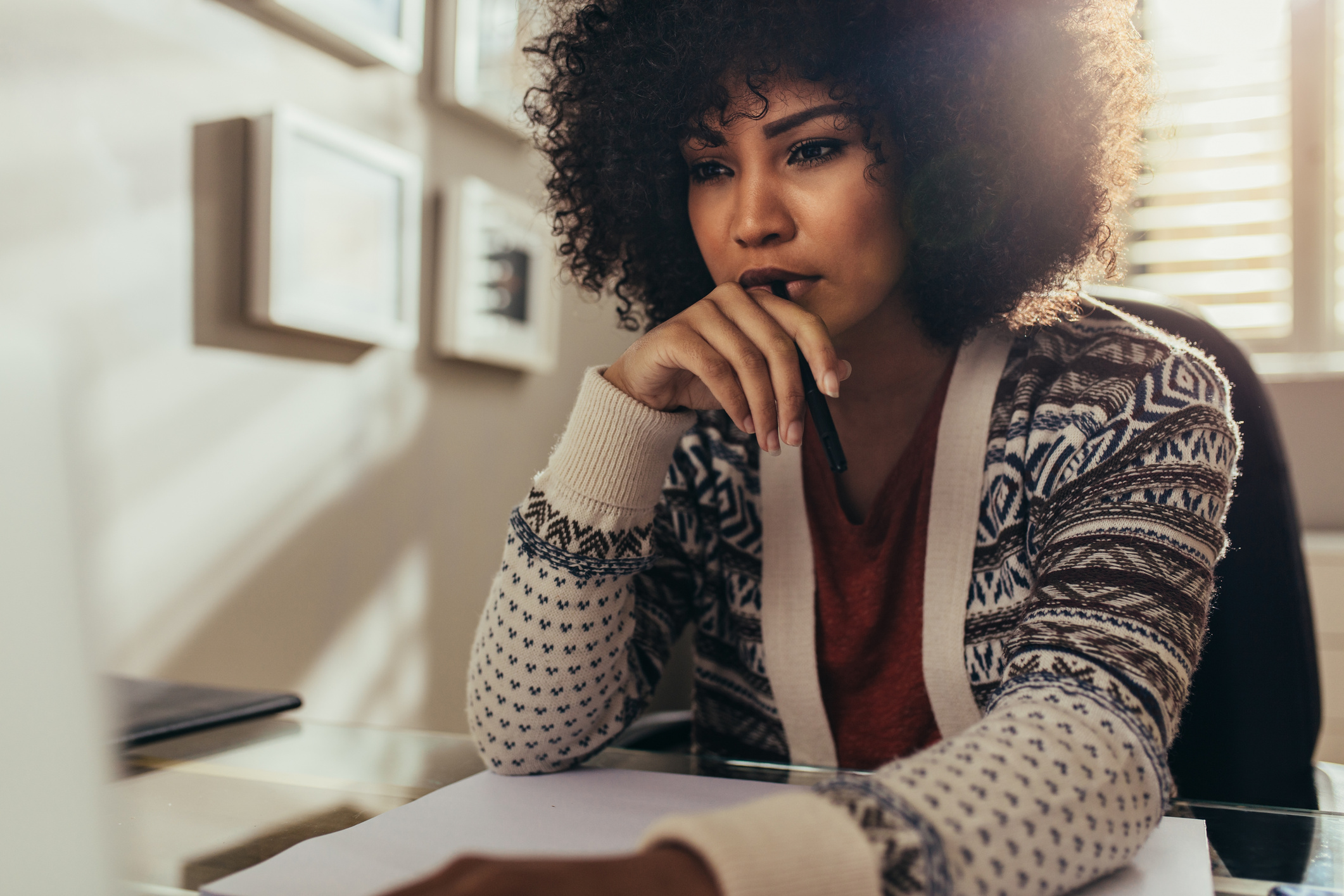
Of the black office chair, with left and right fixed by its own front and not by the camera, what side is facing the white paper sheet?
front

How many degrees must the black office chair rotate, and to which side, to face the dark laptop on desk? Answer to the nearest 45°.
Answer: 0° — it already faces it

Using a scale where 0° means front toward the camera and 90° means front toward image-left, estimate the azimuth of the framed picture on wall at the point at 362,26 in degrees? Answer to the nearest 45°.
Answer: approximately 315°

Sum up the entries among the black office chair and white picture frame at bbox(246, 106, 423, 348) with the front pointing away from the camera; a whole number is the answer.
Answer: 0

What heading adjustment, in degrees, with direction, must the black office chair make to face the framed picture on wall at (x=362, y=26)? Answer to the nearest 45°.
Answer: approximately 45° to its right

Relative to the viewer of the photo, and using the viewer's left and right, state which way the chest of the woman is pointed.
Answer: facing the viewer and to the left of the viewer

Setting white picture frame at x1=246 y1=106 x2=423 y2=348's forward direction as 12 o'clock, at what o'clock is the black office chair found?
The black office chair is roughly at 12 o'clock from the white picture frame.

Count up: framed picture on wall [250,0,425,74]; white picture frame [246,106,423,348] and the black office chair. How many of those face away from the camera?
0

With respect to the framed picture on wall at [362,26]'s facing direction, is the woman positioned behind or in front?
in front

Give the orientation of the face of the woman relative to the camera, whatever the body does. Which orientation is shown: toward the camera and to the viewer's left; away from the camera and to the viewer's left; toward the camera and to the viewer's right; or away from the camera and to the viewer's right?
toward the camera and to the viewer's left

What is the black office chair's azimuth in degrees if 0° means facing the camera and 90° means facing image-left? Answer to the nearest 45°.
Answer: approximately 45°

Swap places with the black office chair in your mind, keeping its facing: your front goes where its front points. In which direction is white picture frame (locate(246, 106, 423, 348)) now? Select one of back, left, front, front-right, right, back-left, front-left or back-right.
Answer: front-right

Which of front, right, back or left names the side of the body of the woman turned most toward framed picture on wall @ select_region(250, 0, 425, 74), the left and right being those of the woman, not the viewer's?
right
